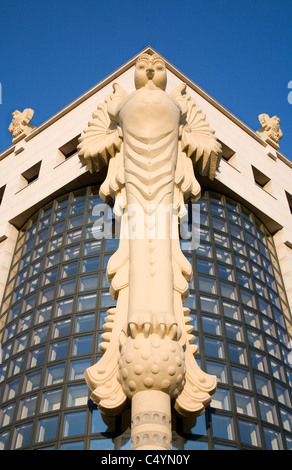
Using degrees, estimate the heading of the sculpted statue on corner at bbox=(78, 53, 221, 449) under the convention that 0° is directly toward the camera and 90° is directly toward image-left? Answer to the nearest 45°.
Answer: approximately 0°
